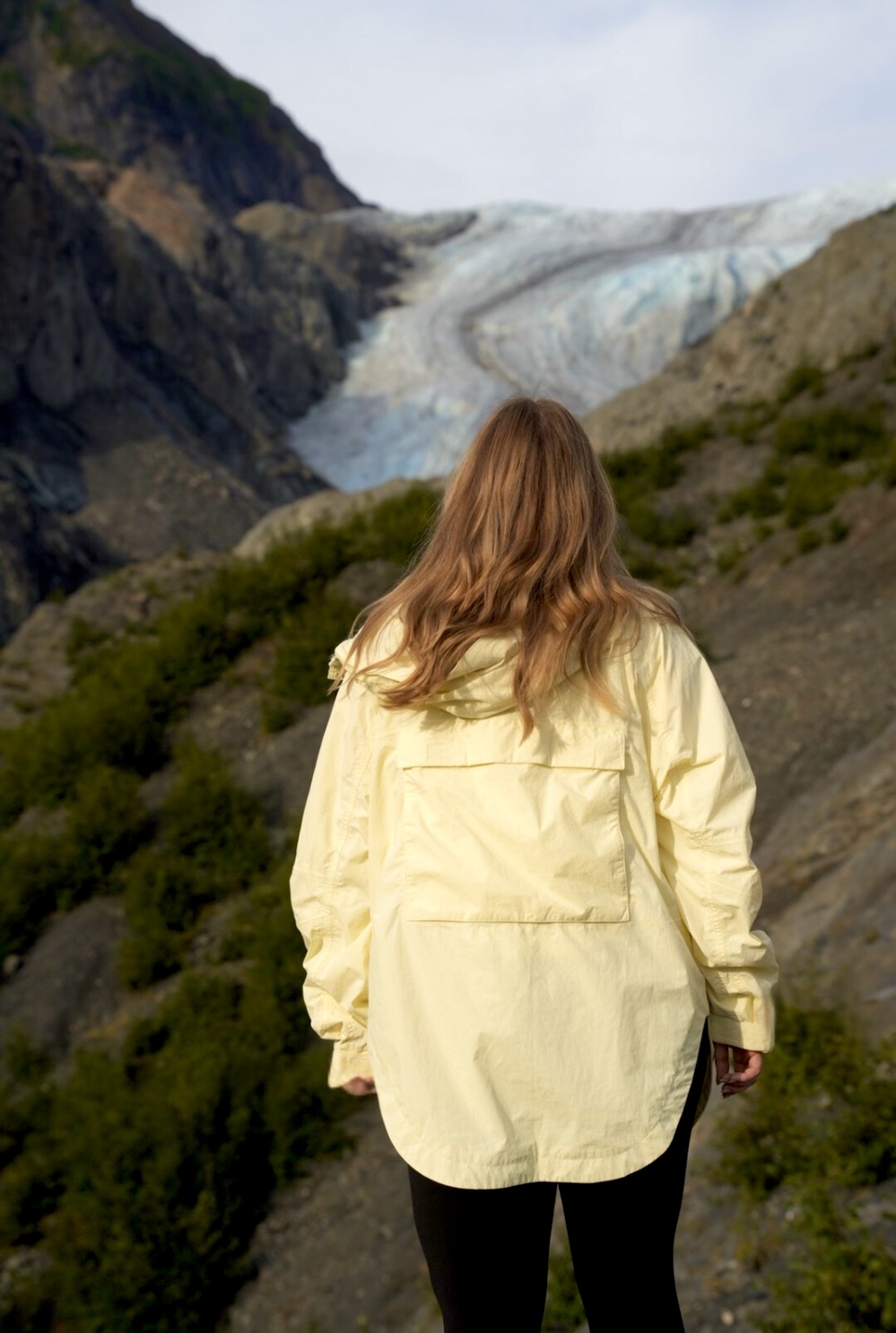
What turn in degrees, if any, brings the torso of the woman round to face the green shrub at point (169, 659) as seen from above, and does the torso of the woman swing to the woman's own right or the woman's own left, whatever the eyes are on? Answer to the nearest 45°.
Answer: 0° — they already face it

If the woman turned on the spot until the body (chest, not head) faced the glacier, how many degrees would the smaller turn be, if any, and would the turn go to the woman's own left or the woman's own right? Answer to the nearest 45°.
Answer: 0° — they already face it

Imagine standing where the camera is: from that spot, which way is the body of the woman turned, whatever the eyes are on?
away from the camera

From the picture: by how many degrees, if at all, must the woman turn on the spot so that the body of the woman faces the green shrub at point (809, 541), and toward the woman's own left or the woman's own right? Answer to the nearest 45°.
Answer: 0° — they already face it

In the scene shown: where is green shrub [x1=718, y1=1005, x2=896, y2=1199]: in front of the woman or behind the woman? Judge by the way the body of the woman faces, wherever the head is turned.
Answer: in front

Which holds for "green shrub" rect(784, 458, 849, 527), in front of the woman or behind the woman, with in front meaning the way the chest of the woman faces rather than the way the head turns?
in front

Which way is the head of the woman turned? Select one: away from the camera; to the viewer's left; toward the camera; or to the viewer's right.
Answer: away from the camera

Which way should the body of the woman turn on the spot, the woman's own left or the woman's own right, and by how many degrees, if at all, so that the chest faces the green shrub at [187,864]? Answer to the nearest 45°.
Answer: approximately 45° to the woman's own left

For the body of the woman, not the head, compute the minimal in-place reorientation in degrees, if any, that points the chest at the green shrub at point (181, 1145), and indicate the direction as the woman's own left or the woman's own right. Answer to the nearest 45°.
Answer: approximately 45° to the woman's own left

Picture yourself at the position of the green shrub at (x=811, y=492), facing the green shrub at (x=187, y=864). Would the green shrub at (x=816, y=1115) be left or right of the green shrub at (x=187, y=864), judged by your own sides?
left
